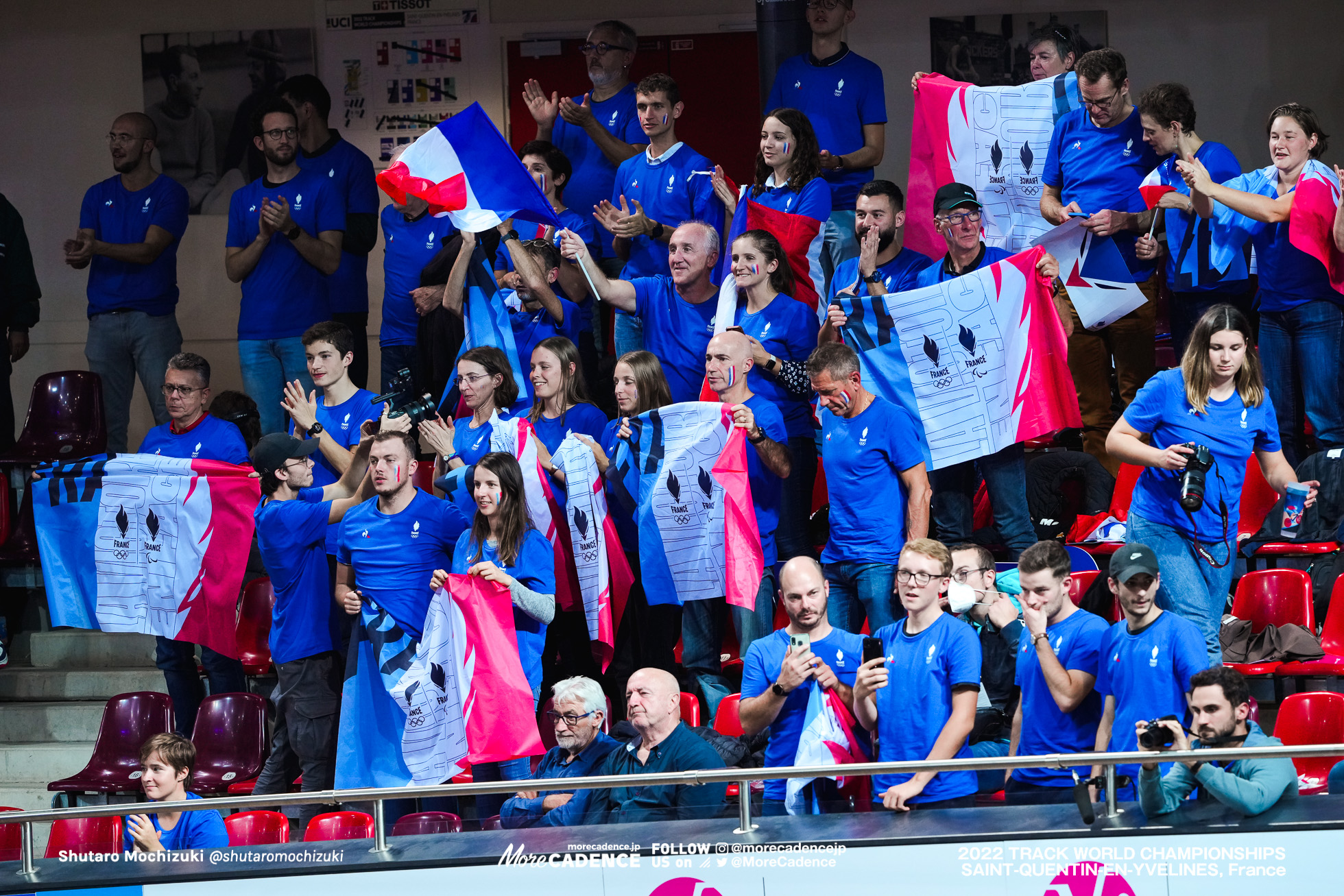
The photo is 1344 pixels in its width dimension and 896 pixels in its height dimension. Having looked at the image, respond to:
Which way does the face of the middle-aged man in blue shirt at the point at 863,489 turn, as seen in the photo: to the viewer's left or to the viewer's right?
to the viewer's left

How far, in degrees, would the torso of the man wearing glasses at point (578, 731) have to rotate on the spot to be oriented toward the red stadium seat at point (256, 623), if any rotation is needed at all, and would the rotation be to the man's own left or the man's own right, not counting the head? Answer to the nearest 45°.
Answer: approximately 90° to the man's own right

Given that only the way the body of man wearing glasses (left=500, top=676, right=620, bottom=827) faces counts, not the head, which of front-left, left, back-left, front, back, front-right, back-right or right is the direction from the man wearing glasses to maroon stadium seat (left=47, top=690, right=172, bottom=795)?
right

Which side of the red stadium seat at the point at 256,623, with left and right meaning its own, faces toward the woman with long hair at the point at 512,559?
left

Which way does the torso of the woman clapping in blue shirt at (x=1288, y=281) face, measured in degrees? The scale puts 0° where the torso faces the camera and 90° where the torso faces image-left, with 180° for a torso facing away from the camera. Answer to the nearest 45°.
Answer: approximately 45°

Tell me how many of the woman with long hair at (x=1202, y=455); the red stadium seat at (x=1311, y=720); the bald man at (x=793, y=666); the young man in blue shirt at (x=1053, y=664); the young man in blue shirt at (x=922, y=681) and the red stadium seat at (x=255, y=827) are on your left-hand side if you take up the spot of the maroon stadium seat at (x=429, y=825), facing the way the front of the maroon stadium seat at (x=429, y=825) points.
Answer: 5

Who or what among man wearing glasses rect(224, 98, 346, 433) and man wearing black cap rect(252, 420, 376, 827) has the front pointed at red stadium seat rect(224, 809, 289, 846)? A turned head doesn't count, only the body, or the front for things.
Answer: the man wearing glasses

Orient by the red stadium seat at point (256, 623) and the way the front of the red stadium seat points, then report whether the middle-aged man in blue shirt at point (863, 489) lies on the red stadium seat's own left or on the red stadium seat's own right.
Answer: on the red stadium seat's own left

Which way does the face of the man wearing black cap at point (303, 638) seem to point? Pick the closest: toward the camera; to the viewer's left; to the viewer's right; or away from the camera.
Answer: to the viewer's right

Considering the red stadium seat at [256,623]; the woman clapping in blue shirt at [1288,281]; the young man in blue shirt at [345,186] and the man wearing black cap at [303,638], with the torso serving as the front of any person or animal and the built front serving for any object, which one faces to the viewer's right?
the man wearing black cap

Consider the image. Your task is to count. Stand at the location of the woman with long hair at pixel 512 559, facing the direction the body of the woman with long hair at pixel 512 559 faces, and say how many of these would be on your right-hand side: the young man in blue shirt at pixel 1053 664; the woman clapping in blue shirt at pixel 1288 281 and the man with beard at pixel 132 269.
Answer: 1

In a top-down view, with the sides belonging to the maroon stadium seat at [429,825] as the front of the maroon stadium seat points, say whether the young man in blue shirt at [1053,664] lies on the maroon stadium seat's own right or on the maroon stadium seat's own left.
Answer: on the maroon stadium seat's own left
